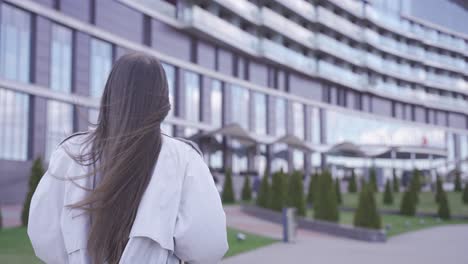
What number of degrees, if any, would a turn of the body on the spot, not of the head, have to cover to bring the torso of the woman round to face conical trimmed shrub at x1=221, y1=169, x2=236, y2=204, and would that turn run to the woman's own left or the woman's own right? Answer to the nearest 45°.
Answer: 0° — they already face it

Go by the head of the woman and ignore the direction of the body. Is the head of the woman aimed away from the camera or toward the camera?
away from the camera

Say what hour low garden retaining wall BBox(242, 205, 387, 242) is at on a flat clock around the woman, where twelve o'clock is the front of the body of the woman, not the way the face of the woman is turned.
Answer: The low garden retaining wall is roughly at 1 o'clock from the woman.

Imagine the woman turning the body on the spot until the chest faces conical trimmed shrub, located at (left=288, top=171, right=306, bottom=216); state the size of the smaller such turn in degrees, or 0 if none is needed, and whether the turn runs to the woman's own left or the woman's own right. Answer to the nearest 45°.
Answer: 0° — they already face it

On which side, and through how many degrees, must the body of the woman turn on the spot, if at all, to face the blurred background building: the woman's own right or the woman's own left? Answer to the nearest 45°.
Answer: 0° — they already face it

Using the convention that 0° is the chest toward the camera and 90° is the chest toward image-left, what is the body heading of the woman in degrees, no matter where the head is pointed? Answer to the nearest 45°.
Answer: approximately 180°
